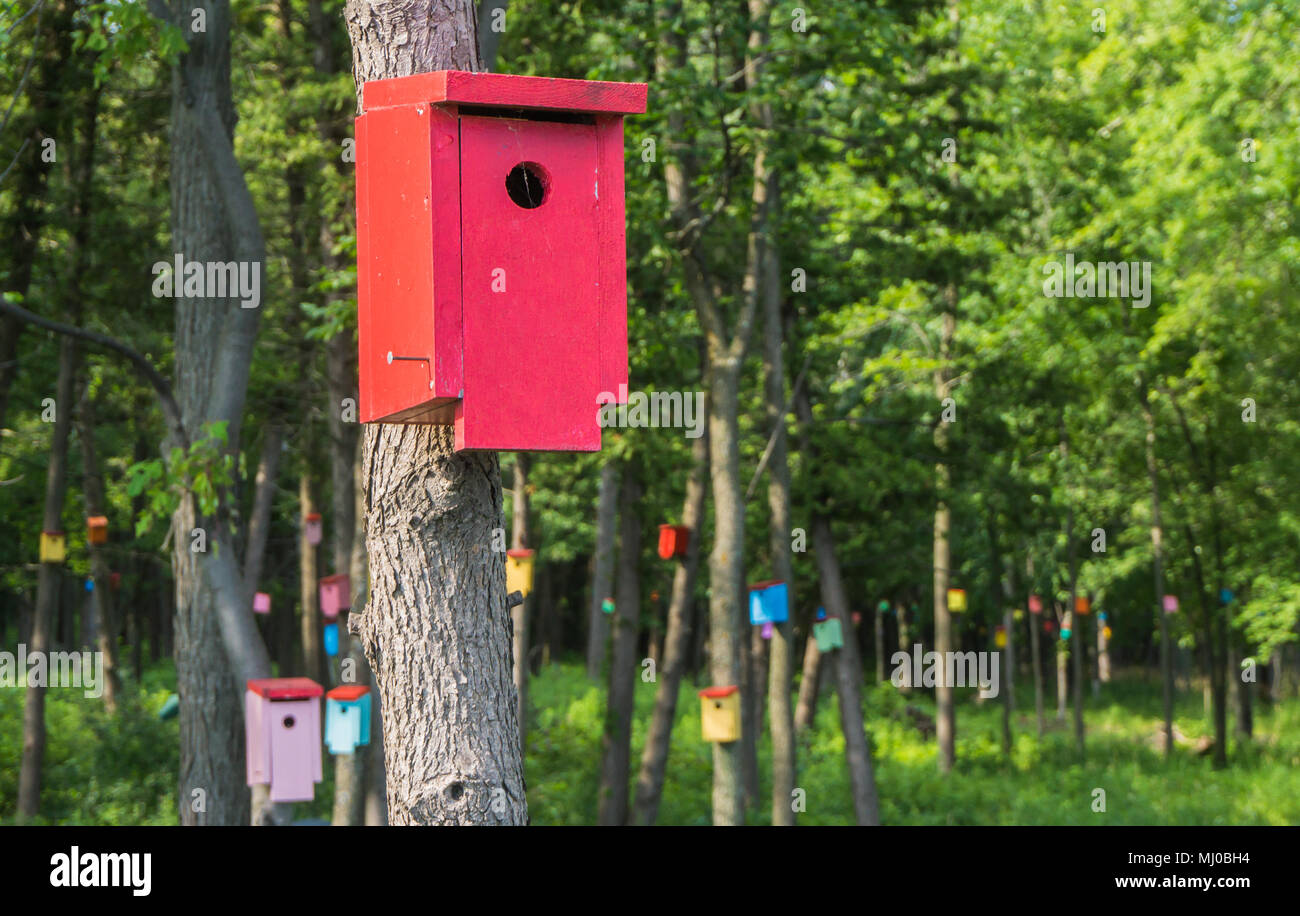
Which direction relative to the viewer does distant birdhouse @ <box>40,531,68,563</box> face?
toward the camera

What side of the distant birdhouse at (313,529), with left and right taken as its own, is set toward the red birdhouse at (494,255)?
front

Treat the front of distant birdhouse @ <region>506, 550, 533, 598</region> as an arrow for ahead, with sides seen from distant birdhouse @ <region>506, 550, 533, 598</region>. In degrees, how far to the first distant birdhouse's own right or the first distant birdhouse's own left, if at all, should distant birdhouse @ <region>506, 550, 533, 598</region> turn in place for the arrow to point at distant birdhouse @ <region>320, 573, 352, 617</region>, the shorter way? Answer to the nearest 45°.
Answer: approximately 90° to the first distant birdhouse's own right

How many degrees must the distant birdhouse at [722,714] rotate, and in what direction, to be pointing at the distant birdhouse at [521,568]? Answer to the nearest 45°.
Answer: approximately 135° to its right

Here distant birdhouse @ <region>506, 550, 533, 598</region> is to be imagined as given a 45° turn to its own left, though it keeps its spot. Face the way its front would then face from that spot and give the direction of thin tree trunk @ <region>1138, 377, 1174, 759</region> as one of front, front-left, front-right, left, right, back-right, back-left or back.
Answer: left

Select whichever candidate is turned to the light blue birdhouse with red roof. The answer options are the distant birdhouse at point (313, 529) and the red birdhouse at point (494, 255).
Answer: the distant birdhouse

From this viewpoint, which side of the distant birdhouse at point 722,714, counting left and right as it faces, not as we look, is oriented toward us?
front

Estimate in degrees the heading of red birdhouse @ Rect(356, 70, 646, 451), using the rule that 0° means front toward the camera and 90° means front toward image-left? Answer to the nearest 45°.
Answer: approximately 315°

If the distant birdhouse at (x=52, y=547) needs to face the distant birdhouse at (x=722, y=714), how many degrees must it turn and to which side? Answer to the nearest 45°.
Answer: approximately 45° to its left

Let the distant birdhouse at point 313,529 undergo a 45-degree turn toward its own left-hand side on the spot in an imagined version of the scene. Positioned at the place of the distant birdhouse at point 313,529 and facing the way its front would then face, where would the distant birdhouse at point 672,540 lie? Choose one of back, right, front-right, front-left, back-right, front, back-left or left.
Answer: front

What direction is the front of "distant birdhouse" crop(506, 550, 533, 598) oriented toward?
toward the camera

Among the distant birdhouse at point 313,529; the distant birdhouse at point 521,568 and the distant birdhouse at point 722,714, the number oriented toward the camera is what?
3

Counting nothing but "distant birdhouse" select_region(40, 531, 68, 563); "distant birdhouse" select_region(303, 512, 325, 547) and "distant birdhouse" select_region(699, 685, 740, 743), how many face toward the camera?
3
